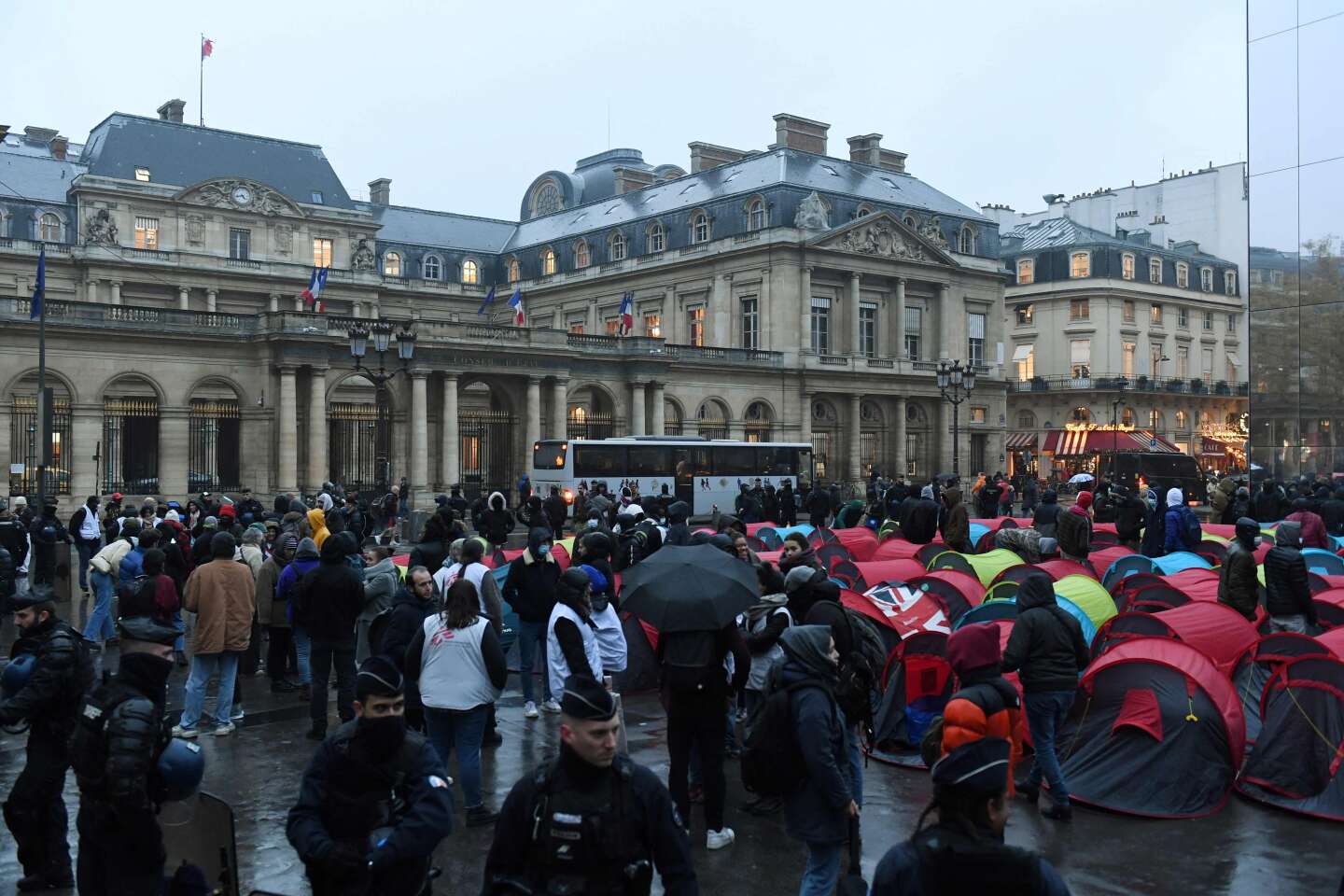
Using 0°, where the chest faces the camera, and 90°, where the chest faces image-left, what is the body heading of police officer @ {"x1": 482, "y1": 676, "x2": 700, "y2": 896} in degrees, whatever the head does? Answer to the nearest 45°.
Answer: approximately 0°

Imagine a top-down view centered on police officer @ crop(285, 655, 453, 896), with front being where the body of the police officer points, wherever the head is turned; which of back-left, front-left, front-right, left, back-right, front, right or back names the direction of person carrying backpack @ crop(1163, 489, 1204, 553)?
back-left

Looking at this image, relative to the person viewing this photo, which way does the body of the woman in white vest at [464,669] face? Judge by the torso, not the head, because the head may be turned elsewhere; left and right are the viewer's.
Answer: facing away from the viewer

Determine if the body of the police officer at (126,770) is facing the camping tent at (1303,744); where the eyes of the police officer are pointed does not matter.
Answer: yes

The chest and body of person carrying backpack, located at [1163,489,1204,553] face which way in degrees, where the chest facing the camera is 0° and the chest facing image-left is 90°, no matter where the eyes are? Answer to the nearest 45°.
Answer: approximately 135°

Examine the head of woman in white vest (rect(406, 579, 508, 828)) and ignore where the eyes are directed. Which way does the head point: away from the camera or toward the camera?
away from the camera

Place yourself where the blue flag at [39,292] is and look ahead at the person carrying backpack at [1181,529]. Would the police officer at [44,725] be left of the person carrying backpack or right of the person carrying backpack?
right
